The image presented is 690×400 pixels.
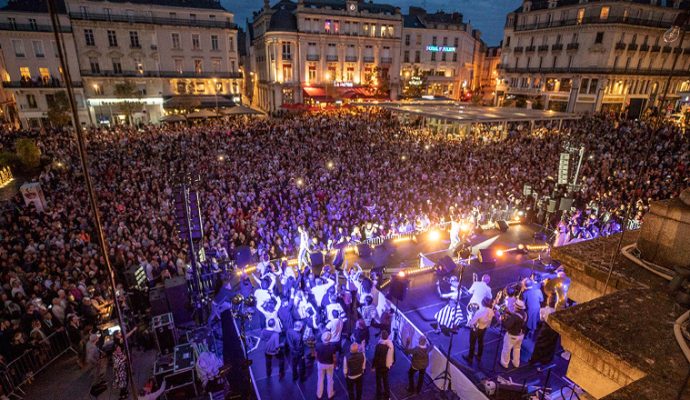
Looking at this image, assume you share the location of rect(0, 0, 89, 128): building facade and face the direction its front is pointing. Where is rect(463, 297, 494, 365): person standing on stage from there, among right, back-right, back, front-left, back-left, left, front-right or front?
front

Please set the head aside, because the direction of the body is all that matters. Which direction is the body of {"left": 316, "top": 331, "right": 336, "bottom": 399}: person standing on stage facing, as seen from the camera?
away from the camera

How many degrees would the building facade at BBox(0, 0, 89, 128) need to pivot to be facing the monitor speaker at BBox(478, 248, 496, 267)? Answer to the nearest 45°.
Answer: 0° — it already faces it

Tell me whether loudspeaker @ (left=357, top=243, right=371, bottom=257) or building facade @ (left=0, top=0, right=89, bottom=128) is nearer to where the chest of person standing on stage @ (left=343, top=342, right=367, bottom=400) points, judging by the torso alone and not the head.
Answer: the loudspeaker

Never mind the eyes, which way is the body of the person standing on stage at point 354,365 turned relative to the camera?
away from the camera

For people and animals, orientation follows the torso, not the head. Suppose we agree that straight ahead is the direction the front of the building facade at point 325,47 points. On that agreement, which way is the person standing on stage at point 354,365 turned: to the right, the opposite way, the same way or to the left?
the opposite way

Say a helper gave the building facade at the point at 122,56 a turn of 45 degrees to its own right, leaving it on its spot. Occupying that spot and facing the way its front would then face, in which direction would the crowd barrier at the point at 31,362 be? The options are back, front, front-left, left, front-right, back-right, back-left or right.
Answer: front-left

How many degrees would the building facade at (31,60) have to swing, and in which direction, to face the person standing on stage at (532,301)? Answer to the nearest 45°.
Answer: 0° — it already faces them

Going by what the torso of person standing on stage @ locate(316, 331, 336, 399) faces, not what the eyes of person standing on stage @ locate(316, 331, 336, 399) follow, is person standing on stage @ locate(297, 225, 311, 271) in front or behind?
in front

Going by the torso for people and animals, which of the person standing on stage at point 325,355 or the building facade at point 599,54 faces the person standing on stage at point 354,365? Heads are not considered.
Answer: the building facade

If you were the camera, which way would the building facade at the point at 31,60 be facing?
facing the viewer

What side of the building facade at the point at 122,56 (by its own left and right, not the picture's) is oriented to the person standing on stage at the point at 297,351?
front

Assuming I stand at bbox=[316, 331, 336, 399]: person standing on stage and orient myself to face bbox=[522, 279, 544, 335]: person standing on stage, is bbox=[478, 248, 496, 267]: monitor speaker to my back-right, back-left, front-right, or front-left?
front-left

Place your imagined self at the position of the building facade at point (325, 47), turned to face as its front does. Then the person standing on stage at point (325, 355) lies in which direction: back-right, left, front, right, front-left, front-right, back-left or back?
front

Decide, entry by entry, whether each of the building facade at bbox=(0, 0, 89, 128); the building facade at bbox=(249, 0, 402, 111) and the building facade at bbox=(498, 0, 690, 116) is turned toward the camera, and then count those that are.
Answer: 3

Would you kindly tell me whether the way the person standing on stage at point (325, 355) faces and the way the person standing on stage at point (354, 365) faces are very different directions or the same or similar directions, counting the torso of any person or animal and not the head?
same or similar directions

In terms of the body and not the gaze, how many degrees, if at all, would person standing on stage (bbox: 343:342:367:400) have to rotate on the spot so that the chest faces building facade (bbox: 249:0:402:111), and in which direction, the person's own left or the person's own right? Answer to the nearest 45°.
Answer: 0° — they already face it

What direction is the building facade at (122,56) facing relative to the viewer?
toward the camera

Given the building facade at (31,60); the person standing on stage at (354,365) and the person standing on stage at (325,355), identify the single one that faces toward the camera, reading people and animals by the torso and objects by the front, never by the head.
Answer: the building facade

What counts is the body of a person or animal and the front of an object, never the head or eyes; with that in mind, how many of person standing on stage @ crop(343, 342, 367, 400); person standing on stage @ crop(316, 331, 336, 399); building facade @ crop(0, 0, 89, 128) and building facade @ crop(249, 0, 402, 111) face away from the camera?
2

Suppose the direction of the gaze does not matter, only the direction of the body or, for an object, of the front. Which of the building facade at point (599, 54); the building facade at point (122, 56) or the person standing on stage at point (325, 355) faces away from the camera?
the person standing on stage
